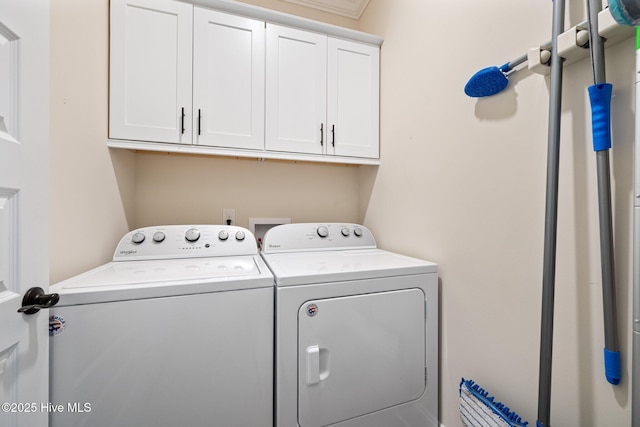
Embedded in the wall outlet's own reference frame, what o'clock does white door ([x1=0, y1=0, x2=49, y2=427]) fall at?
The white door is roughly at 1 o'clock from the wall outlet.

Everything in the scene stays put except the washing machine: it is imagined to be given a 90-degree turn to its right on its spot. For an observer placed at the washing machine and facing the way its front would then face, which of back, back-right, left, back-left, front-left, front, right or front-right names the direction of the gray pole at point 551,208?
back-left

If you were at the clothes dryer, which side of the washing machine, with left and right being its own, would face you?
left

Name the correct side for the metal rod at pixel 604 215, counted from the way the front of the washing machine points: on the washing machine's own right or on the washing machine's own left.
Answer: on the washing machine's own left

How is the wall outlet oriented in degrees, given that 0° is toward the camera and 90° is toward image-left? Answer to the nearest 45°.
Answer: approximately 0°

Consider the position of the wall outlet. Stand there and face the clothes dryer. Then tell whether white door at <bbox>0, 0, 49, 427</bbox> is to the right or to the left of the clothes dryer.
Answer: right

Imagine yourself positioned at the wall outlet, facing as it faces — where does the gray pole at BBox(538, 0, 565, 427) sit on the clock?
The gray pole is roughly at 11 o'clock from the wall outlet.

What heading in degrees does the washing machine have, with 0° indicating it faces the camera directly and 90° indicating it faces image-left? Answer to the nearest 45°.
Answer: approximately 0°

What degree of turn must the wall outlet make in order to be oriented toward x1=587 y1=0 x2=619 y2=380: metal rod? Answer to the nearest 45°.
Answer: approximately 45° to its left

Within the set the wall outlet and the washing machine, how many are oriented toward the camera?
2
